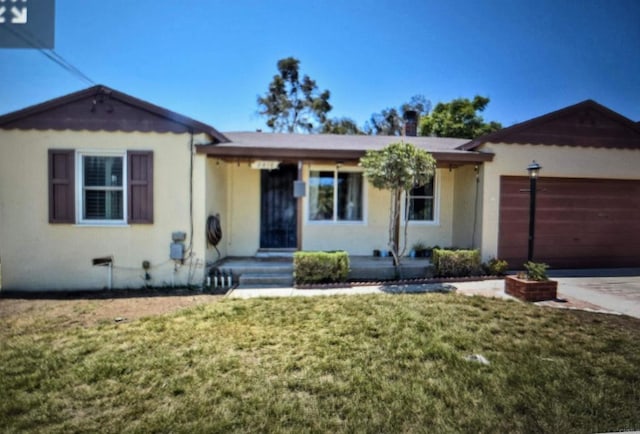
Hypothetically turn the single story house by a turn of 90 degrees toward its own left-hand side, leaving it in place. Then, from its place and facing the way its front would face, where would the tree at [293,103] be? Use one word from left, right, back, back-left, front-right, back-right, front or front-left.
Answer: left

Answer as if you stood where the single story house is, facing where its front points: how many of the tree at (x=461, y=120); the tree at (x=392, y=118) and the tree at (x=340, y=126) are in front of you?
0

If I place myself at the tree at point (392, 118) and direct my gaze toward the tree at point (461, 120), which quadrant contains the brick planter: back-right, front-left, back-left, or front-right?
front-right

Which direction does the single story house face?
toward the camera

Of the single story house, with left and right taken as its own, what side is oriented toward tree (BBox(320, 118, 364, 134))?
back

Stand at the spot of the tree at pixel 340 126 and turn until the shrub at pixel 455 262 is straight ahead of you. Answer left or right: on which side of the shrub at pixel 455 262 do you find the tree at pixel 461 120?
left

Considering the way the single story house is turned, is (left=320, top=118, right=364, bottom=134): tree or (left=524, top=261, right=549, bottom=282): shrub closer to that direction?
the shrub

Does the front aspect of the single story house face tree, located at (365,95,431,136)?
no

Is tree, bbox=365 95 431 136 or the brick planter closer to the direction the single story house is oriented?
the brick planter
